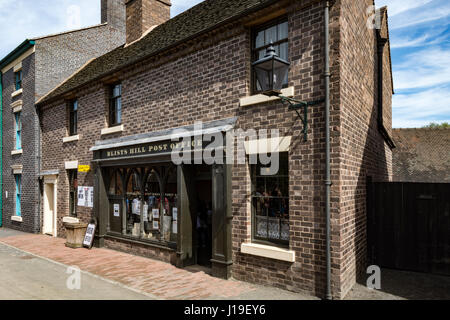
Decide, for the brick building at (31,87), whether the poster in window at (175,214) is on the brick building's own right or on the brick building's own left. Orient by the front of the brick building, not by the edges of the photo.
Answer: on the brick building's own left

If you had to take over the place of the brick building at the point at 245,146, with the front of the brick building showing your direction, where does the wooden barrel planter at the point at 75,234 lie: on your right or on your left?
on your right

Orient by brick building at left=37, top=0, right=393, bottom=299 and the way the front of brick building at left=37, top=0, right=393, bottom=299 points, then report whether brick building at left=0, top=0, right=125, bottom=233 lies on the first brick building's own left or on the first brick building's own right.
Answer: on the first brick building's own right

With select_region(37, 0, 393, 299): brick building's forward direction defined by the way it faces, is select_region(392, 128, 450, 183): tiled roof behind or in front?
behind

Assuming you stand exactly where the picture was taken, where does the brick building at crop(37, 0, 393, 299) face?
facing the viewer and to the left of the viewer

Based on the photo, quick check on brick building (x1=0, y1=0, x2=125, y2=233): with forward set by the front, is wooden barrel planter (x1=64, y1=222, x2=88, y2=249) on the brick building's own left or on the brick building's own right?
on the brick building's own left

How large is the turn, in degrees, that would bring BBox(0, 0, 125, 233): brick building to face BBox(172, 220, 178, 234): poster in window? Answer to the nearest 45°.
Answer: approximately 45° to its left

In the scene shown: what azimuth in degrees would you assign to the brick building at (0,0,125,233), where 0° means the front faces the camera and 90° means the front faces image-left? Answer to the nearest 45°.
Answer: approximately 45°

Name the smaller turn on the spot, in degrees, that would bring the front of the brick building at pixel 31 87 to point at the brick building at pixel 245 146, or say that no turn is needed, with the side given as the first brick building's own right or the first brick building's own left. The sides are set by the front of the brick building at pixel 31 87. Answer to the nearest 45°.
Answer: approximately 45° to the first brick building's own left
